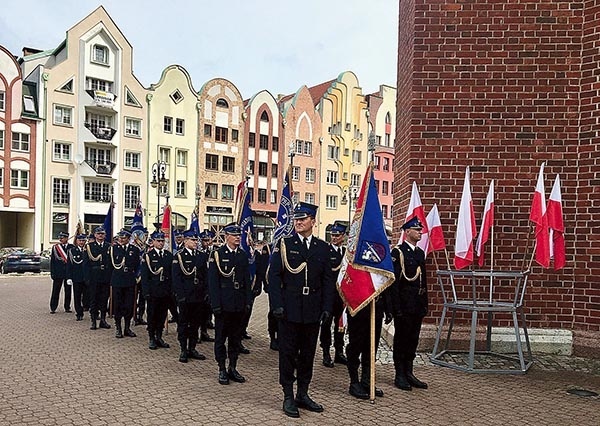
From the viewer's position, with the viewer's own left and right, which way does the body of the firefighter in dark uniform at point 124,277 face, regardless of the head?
facing the viewer

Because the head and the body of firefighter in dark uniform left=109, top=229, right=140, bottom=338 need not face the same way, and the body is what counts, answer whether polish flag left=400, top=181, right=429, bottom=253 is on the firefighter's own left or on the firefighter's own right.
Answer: on the firefighter's own left

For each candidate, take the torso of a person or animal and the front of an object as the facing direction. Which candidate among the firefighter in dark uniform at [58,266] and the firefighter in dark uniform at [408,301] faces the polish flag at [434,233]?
the firefighter in dark uniform at [58,266]

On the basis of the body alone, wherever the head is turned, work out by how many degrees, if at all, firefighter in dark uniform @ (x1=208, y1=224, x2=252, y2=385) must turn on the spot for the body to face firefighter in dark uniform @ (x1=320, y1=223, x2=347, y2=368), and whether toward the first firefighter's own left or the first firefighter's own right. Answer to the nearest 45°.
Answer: approximately 90° to the first firefighter's own left

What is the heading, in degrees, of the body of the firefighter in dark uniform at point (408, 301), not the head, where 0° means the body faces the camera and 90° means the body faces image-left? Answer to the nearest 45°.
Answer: approximately 315°

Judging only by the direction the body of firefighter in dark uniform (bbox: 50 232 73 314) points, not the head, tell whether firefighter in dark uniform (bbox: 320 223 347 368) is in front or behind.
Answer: in front

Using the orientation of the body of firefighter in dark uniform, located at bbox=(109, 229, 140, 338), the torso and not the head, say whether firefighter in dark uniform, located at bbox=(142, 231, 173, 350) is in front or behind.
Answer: in front

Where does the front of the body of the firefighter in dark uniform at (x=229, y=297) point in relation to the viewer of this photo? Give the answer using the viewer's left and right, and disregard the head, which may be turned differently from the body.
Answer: facing the viewer and to the right of the viewer

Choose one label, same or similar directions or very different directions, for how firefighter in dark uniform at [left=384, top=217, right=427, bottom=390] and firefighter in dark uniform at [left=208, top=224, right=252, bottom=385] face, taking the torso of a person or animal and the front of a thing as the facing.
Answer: same or similar directions

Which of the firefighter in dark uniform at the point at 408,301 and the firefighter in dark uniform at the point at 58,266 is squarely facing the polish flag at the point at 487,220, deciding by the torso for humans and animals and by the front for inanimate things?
the firefighter in dark uniform at the point at 58,266

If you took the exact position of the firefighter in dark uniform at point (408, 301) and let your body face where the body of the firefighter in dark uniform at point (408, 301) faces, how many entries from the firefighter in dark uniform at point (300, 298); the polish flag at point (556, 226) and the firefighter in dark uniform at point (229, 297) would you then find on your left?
1

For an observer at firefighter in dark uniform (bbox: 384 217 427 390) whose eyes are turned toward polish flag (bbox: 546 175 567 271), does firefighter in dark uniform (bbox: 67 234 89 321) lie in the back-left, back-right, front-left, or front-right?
back-left

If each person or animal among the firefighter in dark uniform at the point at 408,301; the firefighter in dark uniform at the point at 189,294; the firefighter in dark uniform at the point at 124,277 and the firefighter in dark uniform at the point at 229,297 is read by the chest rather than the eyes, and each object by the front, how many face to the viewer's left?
0
